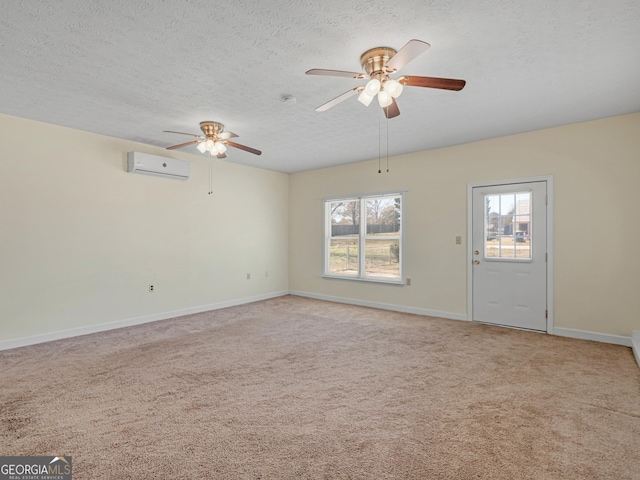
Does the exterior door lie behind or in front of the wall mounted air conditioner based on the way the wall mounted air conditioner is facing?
in front

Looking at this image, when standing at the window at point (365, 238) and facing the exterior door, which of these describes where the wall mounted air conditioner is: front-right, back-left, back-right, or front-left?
back-right

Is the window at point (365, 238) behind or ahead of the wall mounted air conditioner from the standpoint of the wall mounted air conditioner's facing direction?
ahead

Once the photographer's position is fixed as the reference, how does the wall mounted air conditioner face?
facing the viewer and to the right of the viewer

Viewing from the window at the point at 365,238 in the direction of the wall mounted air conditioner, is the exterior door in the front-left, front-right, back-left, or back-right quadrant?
back-left
